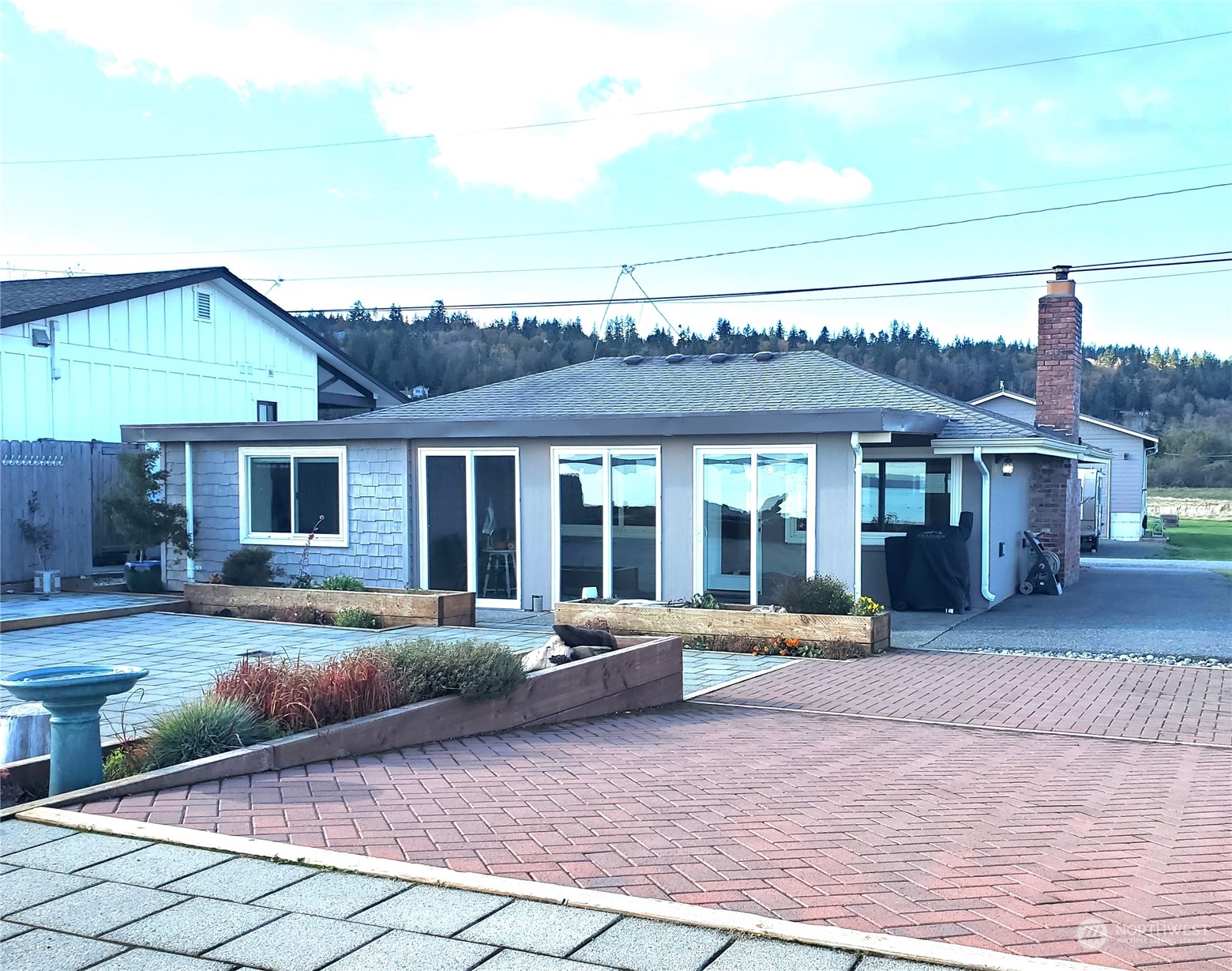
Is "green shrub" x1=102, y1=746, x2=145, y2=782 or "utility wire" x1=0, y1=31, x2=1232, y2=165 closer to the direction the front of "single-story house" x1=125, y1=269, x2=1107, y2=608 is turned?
the green shrub

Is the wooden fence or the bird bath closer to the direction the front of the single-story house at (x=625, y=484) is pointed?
the bird bath

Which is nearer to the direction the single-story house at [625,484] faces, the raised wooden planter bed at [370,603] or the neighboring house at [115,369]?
the raised wooden planter bed

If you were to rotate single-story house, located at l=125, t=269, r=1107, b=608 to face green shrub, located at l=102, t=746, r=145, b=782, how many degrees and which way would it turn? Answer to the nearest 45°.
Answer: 0° — it already faces it

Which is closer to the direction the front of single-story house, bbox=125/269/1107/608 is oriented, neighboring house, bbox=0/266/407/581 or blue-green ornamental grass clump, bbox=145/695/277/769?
the blue-green ornamental grass clump

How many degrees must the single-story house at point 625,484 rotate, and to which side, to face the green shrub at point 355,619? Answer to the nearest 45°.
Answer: approximately 45° to its right

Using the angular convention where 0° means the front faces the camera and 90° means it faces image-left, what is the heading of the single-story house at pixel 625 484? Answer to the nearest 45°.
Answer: approximately 0°

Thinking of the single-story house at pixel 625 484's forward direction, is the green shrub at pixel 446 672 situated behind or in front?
in front

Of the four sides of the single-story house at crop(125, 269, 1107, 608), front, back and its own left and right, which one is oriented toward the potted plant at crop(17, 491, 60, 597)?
right

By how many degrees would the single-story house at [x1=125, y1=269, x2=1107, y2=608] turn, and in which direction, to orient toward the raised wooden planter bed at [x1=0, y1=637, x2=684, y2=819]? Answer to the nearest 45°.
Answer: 0° — it already faces it

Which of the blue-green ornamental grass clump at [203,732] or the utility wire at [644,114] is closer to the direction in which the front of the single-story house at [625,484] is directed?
the blue-green ornamental grass clump

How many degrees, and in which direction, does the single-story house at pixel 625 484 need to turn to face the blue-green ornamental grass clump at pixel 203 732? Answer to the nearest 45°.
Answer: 0° — it already faces it

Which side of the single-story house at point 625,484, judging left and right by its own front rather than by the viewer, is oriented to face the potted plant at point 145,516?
right

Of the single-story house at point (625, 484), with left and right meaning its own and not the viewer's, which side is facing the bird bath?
front
